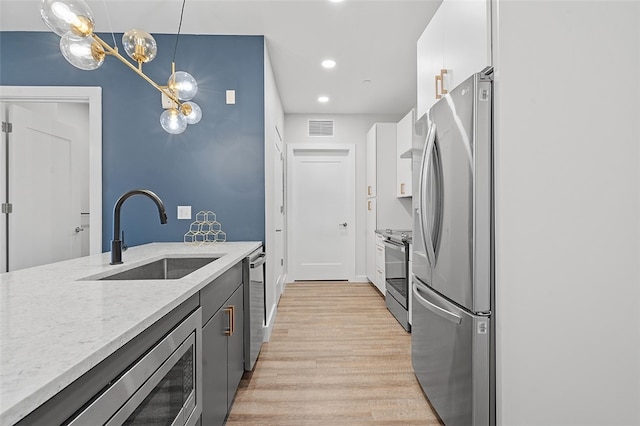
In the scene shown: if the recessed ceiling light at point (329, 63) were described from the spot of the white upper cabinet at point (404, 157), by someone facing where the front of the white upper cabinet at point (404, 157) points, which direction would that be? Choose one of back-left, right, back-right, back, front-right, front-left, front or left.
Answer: front-left

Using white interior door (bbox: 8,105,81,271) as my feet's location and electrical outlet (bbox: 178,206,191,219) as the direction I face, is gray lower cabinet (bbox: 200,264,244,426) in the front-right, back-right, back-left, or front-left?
front-right

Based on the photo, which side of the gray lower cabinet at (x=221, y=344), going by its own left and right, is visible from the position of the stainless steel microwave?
right

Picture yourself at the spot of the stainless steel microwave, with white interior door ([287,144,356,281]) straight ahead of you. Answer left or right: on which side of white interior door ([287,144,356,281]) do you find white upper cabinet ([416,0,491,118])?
right

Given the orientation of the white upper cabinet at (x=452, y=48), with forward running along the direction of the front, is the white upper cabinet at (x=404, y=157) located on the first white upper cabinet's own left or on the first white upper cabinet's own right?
on the first white upper cabinet's own right

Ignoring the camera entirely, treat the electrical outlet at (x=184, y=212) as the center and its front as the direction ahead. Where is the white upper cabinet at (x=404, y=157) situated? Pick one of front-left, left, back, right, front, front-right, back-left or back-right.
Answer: left

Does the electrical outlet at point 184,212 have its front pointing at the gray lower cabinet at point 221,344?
yes

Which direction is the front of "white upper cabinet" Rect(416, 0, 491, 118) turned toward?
to the viewer's left

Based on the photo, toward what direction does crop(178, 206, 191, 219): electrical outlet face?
toward the camera

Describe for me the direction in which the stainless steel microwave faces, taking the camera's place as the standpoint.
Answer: facing the viewer and to the right of the viewer

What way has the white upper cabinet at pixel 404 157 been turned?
to the viewer's left

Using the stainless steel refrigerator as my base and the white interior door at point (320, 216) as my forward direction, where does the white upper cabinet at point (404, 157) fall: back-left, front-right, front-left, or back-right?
front-right

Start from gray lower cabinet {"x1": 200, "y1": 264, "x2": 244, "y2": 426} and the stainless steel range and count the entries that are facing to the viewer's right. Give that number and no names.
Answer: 1

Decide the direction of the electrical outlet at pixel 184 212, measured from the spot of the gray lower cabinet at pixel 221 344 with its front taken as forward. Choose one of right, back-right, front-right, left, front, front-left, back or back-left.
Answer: left

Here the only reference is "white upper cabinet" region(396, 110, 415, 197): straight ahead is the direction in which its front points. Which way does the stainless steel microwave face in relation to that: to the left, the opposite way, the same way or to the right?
the opposite way

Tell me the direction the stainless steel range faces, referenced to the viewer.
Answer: facing to the left of the viewer

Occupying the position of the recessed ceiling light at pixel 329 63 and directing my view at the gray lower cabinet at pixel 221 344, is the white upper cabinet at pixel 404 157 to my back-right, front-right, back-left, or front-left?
back-left
